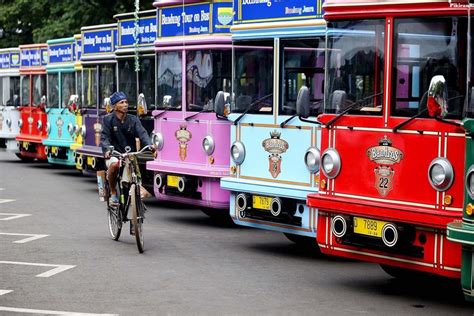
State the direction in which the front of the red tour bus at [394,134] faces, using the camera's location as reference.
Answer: facing the viewer and to the left of the viewer

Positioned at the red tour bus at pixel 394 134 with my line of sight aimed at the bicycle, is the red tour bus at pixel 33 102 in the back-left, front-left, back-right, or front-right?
front-right

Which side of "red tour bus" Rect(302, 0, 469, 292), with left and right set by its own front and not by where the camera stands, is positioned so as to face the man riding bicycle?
right

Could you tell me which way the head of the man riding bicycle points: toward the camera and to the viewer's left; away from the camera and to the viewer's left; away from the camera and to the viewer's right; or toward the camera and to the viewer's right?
toward the camera and to the viewer's right

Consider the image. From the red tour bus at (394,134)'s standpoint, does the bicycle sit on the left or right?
on its right

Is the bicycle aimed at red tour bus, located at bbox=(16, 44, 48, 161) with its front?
no

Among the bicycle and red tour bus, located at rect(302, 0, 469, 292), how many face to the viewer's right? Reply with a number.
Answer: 0

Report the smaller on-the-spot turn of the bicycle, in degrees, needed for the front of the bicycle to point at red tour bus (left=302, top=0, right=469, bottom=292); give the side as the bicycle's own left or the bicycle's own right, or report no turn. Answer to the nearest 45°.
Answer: approximately 45° to the bicycle's own left

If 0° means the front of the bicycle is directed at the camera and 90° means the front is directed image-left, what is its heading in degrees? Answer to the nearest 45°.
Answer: approximately 0°
